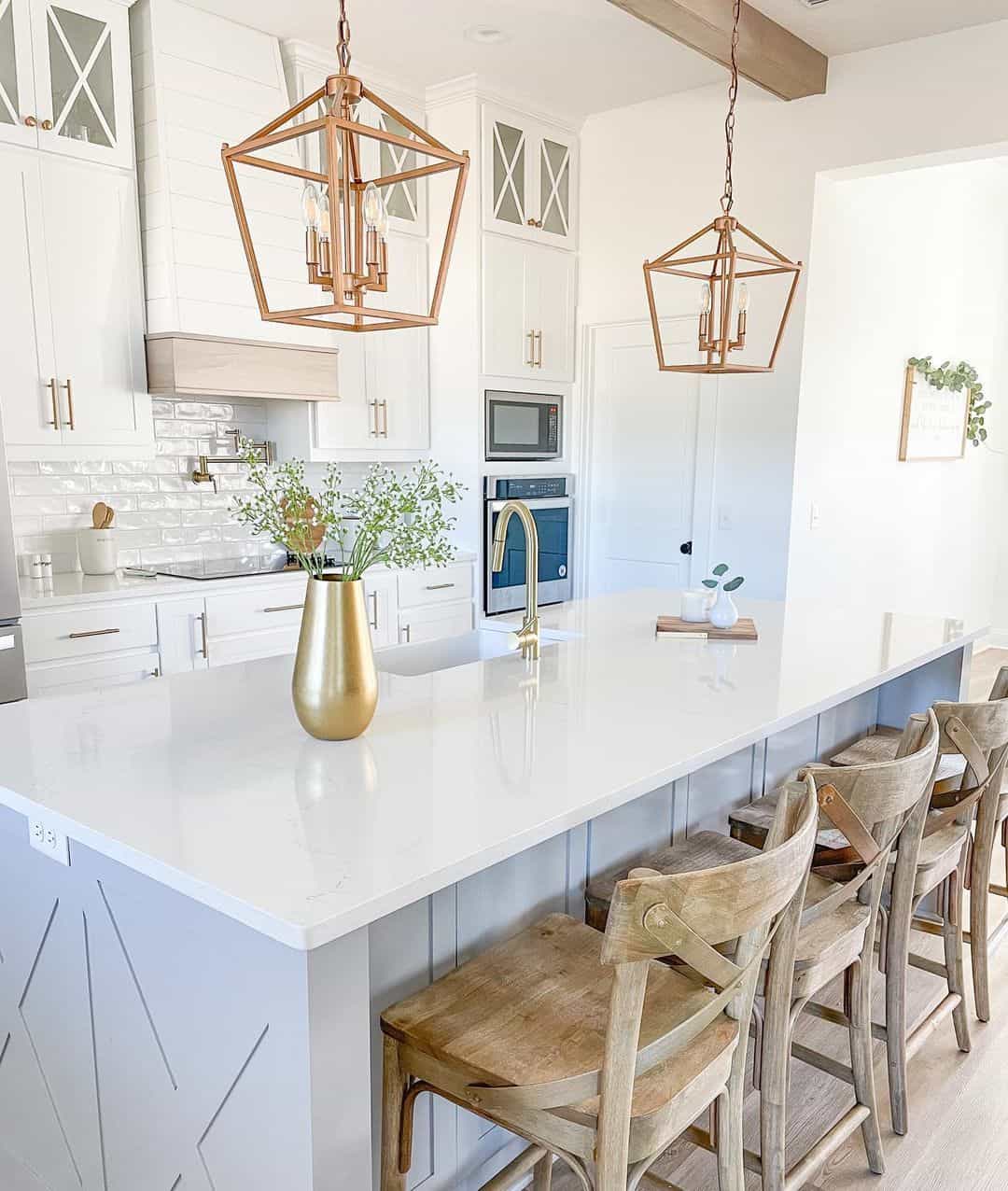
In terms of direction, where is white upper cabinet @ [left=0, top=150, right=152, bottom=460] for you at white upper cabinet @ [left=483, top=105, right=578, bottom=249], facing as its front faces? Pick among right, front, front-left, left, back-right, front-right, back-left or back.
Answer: right

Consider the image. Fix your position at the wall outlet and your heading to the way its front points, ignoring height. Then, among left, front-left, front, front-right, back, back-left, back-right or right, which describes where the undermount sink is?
back

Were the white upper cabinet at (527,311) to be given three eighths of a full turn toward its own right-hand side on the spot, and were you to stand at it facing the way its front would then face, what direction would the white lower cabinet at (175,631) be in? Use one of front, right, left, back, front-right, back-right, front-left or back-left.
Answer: front-left

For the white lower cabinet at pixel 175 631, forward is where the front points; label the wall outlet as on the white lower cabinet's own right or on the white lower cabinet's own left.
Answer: on the white lower cabinet's own right

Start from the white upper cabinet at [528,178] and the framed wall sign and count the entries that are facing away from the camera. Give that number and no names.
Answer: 0

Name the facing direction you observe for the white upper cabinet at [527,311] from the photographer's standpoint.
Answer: facing the viewer and to the right of the viewer

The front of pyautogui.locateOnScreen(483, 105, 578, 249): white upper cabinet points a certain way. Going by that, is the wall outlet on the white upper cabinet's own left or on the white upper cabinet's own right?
on the white upper cabinet's own right
